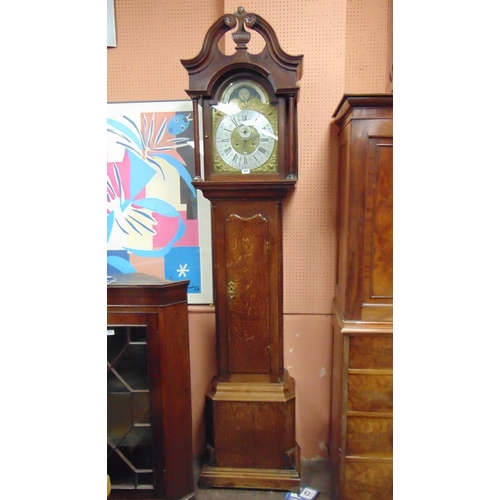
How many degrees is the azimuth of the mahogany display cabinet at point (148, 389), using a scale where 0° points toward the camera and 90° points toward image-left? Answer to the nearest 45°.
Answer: approximately 0°

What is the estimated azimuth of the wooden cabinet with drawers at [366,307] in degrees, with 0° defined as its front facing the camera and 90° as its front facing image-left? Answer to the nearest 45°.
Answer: approximately 0°

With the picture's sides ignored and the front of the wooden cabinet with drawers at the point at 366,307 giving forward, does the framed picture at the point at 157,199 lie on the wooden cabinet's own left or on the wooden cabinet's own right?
on the wooden cabinet's own right
